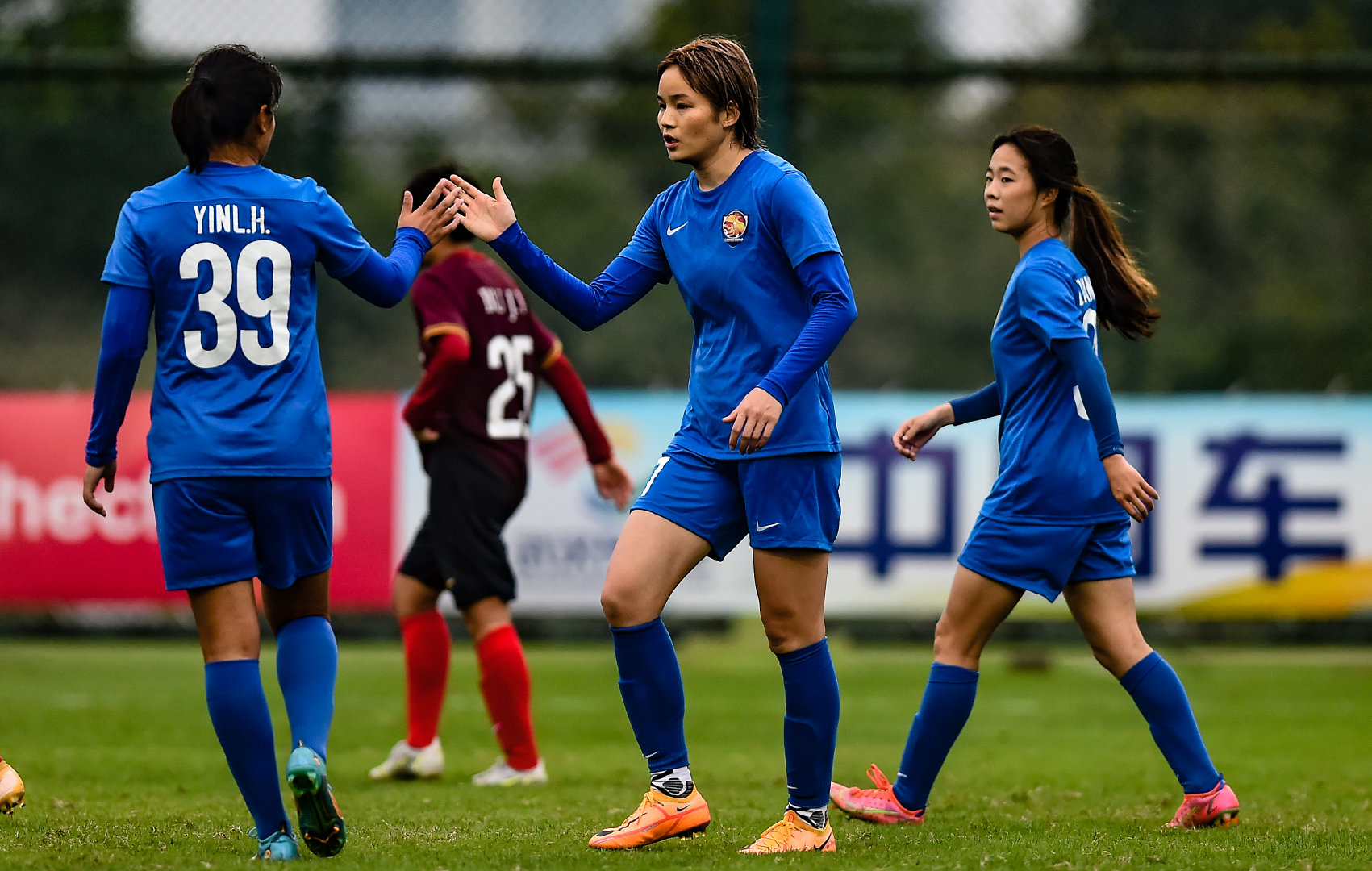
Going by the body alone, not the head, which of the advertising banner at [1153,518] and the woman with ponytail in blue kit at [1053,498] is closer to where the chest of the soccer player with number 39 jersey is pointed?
the advertising banner

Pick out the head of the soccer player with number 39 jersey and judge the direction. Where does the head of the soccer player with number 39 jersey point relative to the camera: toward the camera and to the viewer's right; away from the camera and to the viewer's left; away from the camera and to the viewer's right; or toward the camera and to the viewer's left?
away from the camera and to the viewer's right

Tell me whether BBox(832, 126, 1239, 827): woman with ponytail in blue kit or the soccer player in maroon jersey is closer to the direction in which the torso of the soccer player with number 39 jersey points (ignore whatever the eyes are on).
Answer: the soccer player in maroon jersey

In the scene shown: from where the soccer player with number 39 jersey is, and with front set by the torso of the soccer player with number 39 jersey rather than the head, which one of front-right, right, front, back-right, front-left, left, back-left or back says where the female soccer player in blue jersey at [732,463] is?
right

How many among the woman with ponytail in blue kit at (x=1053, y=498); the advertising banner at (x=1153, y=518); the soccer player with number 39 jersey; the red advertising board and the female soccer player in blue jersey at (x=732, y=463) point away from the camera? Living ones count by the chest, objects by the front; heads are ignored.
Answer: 1

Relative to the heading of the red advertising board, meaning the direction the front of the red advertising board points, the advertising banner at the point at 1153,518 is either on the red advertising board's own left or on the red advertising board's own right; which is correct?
on the red advertising board's own left

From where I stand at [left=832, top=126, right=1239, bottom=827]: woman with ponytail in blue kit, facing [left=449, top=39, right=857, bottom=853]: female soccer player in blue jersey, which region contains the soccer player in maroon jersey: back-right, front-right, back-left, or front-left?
front-right

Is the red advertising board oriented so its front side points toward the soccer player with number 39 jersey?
yes

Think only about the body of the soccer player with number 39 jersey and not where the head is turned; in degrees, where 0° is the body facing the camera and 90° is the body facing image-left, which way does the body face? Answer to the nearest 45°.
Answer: approximately 180°

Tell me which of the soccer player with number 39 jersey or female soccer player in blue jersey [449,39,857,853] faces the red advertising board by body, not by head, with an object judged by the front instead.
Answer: the soccer player with number 39 jersey

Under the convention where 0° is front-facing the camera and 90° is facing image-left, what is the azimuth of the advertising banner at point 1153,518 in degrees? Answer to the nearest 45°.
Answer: approximately 0°

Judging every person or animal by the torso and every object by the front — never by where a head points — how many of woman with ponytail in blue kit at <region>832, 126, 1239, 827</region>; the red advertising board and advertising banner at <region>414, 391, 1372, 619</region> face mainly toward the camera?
2

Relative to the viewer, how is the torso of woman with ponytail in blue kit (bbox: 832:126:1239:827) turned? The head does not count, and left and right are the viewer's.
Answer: facing to the left of the viewer

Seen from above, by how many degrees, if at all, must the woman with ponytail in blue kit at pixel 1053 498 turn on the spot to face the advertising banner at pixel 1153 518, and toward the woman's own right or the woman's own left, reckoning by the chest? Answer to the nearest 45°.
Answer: approximately 90° to the woman's own right

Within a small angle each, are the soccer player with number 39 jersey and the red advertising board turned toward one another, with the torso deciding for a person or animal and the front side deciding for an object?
yes
